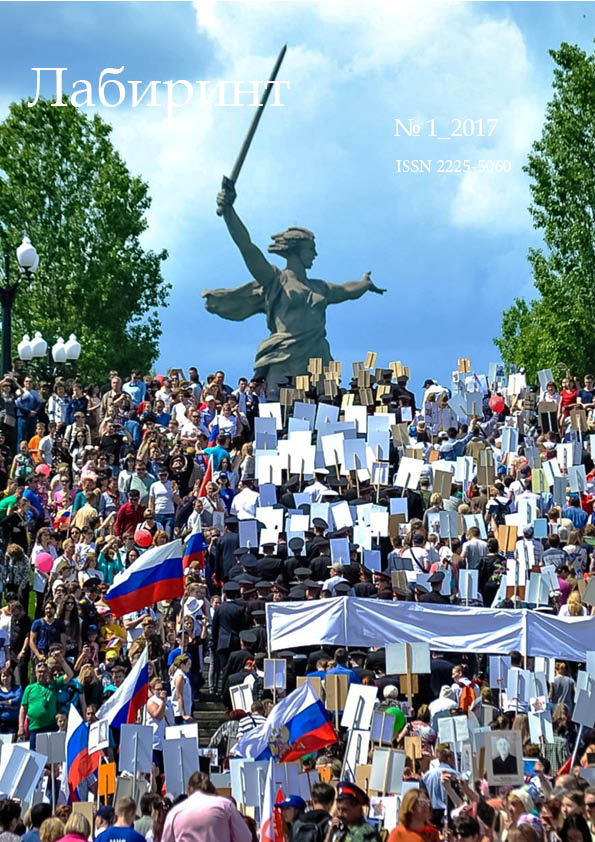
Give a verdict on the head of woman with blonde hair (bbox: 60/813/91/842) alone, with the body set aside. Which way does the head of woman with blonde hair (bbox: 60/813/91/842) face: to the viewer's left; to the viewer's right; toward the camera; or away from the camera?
away from the camera

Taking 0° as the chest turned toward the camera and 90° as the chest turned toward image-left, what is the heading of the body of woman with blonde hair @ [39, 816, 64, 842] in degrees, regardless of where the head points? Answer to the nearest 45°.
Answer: approximately 180°

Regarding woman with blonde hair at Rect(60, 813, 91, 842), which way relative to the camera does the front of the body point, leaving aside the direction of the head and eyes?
away from the camera

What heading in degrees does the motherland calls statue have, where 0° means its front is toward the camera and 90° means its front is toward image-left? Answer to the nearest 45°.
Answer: approximately 315°

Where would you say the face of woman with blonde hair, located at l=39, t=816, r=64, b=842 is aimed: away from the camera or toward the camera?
away from the camera
